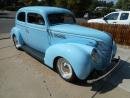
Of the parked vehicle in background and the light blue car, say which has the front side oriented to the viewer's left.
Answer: the parked vehicle in background

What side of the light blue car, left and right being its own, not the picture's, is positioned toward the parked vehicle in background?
left

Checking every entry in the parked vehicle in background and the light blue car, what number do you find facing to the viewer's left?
1

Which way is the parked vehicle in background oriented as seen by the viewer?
to the viewer's left

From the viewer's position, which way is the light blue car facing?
facing the viewer and to the right of the viewer
